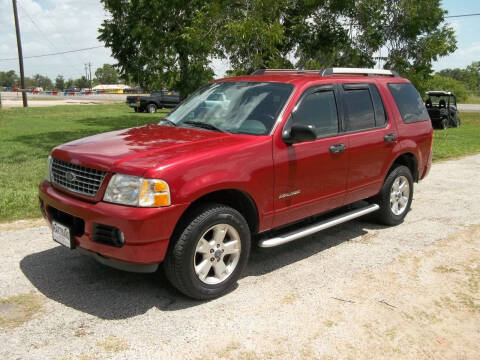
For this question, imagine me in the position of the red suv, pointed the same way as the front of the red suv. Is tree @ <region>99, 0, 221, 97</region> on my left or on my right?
on my right

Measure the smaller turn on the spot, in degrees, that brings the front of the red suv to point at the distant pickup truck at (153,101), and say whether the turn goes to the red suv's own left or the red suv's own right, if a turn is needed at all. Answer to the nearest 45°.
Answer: approximately 135° to the red suv's own right

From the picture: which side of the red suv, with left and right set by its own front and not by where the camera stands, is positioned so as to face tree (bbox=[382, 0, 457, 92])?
back

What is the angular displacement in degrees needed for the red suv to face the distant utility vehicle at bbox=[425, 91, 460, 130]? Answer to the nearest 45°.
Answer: approximately 180°

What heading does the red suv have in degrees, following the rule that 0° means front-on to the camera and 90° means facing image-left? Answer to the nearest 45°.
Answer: approximately 45°

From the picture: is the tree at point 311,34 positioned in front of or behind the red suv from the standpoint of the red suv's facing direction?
behind
